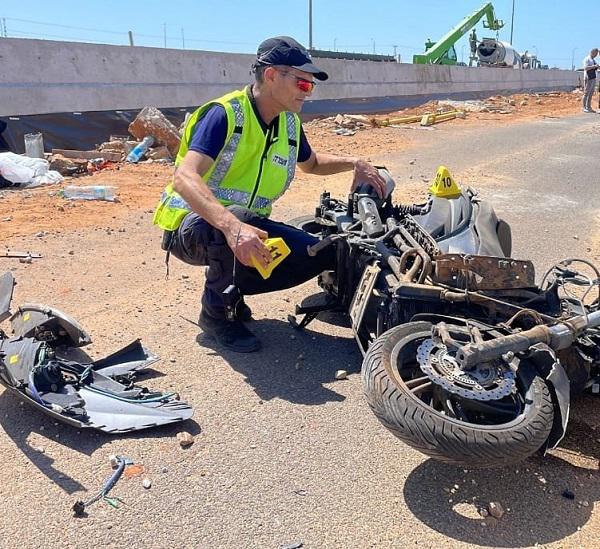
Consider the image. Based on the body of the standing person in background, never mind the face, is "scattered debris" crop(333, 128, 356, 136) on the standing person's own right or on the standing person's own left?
on the standing person's own right
